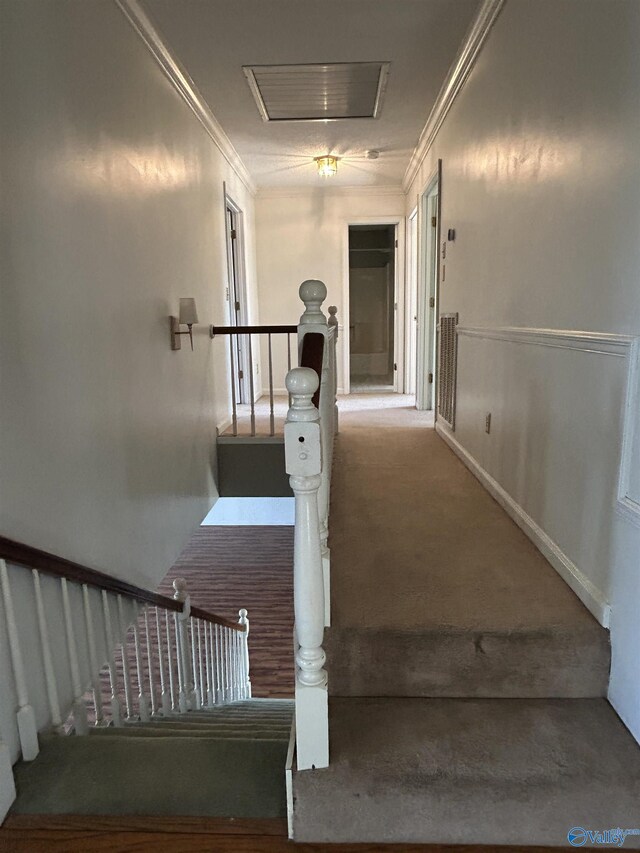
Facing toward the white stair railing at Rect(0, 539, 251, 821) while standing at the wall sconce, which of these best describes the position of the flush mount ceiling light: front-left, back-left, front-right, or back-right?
back-left

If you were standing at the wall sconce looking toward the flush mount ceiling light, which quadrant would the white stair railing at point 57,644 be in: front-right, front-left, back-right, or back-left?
back-right

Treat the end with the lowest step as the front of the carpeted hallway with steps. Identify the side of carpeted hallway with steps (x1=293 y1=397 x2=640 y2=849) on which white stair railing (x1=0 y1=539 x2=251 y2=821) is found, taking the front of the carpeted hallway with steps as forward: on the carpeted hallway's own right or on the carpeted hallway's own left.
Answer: on the carpeted hallway's own right

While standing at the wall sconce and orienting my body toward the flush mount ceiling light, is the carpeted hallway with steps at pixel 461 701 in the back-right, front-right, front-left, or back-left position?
back-right

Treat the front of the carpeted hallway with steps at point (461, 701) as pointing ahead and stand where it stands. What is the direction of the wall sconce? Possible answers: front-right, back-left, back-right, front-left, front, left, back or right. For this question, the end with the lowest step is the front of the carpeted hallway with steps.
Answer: back-right

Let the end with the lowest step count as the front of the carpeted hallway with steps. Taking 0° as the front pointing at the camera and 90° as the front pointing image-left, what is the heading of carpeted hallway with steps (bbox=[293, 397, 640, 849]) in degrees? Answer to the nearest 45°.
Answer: approximately 0°
